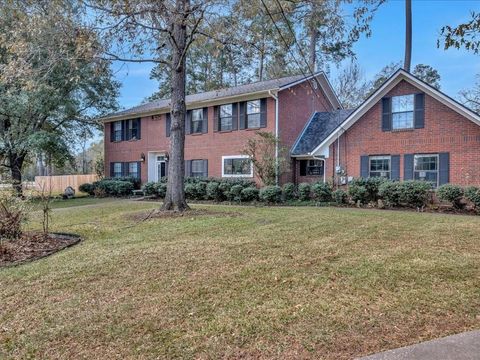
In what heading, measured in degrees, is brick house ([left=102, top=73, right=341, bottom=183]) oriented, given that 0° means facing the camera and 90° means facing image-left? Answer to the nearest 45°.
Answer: approximately 45°

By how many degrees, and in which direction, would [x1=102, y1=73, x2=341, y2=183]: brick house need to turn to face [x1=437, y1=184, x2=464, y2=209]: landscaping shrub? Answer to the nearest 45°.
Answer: approximately 90° to its left

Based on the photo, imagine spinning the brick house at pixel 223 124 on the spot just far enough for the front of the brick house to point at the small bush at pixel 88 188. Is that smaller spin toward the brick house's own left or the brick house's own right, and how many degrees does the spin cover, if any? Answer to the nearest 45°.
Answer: approximately 90° to the brick house's own right

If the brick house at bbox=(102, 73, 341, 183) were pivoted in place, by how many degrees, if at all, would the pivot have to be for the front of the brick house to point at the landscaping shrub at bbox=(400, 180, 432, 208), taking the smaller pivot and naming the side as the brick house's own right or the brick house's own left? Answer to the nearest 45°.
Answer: approximately 90° to the brick house's own left

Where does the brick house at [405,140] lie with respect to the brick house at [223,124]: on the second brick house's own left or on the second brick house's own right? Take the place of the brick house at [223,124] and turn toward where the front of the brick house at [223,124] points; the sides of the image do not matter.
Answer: on the second brick house's own left

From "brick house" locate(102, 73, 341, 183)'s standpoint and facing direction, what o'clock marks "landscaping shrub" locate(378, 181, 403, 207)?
The landscaping shrub is roughly at 9 o'clock from the brick house.

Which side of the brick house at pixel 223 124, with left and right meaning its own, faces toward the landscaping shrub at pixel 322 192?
left

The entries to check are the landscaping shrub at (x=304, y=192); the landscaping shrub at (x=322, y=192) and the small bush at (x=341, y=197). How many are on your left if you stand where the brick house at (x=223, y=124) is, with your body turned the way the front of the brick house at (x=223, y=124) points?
3

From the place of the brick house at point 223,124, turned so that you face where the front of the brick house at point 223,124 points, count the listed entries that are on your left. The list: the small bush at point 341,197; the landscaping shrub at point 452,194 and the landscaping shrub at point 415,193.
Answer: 3
